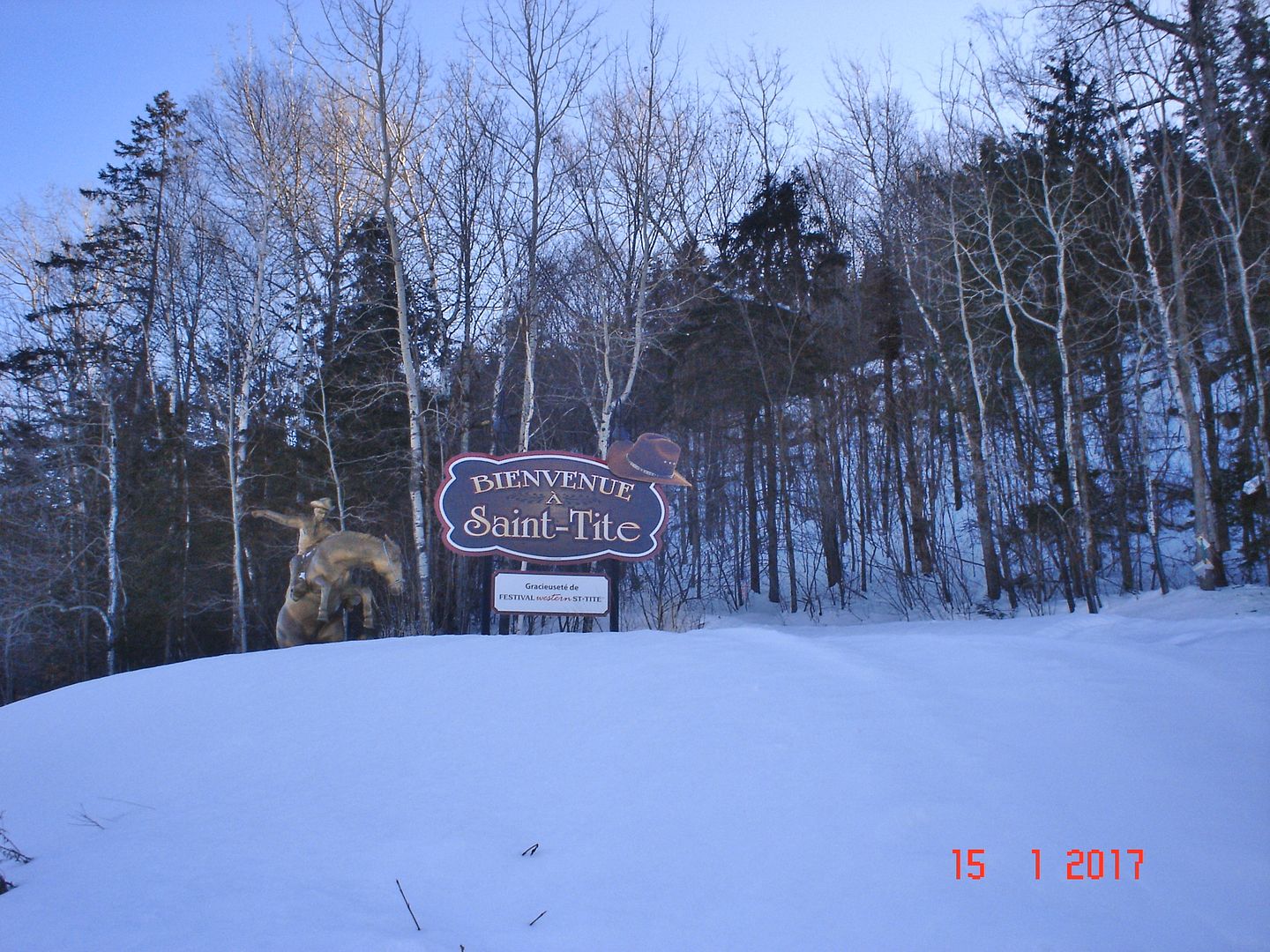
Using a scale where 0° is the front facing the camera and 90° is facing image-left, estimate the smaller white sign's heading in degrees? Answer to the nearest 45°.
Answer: approximately 0°

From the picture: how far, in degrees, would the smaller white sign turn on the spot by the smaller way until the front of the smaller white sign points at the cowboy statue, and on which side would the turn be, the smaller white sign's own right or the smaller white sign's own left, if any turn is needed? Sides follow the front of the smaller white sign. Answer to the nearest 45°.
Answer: approximately 90° to the smaller white sign's own right

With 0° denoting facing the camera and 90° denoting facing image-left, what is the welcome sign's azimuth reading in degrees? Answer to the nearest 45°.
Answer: approximately 0°

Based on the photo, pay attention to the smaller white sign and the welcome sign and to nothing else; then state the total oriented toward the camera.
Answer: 2

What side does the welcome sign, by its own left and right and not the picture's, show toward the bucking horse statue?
right
